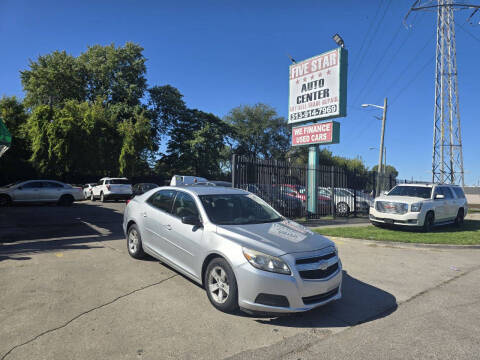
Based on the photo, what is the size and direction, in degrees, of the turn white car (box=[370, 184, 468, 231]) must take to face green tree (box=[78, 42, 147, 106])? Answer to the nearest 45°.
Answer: approximately 45° to its right

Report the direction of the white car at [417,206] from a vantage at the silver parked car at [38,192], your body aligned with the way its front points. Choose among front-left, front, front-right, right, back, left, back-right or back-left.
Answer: back-left

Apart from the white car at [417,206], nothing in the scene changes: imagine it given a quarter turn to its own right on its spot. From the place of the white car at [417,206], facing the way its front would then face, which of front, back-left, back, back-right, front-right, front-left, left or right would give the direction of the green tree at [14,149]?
front-left

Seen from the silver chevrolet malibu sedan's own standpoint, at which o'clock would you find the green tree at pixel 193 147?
The green tree is roughly at 7 o'clock from the silver chevrolet malibu sedan.

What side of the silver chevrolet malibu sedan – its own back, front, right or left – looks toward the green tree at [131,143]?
back

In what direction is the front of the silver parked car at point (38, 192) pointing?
to the viewer's left

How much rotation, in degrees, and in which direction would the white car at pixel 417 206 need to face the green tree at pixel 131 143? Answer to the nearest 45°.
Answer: approximately 45° to its right

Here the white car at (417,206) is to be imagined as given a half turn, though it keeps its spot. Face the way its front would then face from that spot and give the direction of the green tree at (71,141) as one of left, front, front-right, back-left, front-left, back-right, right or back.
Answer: back-left
